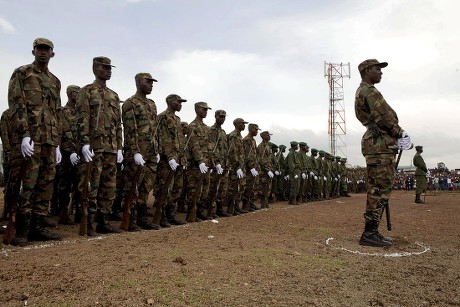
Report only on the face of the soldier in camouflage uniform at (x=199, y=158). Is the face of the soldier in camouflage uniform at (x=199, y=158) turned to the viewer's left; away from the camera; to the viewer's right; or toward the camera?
to the viewer's right

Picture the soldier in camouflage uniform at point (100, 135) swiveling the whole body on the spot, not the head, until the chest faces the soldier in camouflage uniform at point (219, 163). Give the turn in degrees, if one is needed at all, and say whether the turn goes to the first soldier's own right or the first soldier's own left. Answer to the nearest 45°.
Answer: approximately 90° to the first soldier's own left

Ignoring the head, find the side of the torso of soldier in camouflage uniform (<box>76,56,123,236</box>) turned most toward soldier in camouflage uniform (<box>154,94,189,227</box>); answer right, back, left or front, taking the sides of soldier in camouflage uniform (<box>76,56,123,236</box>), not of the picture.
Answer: left

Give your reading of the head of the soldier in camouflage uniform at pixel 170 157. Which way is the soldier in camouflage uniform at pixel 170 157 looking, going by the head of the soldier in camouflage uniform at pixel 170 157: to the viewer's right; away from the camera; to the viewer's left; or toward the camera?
to the viewer's right

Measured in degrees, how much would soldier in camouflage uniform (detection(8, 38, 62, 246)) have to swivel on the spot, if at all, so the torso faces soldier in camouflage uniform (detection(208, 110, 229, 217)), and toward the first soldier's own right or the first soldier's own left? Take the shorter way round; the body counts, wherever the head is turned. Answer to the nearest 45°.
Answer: approximately 90° to the first soldier's own left

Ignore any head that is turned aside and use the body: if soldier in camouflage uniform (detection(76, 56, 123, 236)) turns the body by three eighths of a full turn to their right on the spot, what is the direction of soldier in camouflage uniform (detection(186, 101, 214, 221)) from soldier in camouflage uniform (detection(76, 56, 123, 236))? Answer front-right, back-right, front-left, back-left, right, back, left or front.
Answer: back-right

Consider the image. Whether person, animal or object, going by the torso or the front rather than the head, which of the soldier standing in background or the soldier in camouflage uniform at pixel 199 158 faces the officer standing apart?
the soldier in camouflage uniform

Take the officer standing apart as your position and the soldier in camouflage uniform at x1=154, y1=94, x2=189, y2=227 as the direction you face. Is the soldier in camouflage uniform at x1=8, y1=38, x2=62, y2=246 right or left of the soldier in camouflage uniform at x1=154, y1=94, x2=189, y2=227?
left

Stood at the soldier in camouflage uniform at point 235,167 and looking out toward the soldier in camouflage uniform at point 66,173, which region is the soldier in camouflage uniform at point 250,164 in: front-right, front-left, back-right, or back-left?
back-right

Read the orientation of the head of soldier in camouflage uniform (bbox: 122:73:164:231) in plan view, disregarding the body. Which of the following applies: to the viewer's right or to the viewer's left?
to the viewer's right

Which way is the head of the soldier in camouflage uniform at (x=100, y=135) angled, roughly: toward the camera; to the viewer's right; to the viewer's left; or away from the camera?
to the viewer's right

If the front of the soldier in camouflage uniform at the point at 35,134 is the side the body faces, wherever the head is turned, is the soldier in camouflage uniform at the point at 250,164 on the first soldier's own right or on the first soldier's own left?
on the first soldier's own left

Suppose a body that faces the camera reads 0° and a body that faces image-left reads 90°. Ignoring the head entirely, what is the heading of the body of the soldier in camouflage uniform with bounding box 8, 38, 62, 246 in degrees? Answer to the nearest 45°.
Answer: approximately 315°
